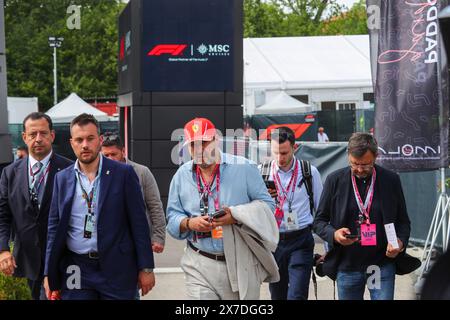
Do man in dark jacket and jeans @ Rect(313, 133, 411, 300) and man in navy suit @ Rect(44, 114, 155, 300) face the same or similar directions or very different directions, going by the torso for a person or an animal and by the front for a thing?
same or similar directions

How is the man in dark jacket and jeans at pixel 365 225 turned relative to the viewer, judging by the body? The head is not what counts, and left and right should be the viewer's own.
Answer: facing the viewer

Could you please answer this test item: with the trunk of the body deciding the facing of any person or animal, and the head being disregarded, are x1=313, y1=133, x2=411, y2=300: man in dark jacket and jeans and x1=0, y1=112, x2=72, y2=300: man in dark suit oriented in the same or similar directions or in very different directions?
same or similar directions

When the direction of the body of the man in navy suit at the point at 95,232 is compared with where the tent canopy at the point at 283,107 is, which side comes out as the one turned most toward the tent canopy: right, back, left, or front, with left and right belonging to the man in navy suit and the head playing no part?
back

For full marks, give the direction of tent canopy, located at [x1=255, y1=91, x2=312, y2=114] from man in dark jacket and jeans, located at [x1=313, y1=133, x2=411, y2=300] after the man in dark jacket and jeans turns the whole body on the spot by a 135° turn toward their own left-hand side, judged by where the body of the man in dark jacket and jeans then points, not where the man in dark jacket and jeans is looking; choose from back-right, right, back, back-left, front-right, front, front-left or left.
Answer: front-left

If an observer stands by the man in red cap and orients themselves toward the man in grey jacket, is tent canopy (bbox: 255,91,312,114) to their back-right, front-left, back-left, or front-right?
front-right

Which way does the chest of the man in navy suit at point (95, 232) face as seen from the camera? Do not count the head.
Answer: toward the camera

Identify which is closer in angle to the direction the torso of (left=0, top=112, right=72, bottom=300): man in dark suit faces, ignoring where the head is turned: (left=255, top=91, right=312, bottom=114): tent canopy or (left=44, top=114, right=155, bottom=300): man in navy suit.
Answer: the man in navy suit

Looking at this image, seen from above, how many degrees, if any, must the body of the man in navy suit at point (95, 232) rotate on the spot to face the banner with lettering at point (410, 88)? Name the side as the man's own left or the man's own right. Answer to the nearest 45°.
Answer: approximately 135° to the man's own left

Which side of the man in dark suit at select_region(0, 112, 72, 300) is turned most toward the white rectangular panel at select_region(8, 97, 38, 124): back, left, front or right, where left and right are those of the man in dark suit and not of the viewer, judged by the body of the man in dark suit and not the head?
back

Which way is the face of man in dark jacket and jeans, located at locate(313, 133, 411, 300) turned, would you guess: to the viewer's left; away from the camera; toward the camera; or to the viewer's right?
toward the camera

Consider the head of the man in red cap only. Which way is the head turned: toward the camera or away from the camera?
toward the camera

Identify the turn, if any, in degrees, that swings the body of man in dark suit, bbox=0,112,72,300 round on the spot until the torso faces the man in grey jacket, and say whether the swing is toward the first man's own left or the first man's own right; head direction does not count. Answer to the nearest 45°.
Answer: approximately 135° to the first man's own left

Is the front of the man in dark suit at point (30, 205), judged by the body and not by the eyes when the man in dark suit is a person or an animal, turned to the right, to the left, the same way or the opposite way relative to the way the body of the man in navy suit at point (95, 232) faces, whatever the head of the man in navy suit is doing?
the same way

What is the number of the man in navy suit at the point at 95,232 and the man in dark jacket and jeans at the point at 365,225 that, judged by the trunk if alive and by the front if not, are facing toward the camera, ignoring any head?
2
